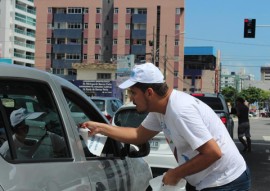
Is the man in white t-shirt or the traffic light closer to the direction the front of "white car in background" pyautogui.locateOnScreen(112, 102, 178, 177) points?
the traffic light

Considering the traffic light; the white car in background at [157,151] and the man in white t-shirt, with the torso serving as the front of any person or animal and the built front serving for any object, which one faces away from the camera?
the white car in background

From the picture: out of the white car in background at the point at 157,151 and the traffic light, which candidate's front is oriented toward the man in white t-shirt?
the traffic light

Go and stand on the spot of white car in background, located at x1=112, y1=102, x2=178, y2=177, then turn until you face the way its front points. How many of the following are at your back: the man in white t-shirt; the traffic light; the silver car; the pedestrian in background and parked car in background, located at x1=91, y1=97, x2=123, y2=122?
2

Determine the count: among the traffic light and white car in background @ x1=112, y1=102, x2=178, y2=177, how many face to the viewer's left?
0

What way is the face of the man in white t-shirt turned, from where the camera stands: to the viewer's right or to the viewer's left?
to the viewer's left

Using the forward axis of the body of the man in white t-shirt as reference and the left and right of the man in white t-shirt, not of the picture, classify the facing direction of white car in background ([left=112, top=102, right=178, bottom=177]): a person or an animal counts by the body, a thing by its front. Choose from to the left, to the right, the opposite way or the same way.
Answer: to the right

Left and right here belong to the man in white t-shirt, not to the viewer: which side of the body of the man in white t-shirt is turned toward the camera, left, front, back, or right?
left

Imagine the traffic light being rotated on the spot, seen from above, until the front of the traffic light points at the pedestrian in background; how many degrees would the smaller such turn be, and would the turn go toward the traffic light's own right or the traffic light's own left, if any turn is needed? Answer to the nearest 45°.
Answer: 0° — it already faces them

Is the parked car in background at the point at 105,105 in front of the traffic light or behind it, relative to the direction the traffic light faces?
in front

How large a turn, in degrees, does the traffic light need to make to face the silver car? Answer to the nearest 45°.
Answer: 0° — it already faces it

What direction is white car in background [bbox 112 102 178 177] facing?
away from the camera

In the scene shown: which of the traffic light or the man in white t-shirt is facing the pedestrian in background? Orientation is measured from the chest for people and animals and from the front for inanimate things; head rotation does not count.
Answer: the traffic light

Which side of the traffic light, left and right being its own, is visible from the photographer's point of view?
front

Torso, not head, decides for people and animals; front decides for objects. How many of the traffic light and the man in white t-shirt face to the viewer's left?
1

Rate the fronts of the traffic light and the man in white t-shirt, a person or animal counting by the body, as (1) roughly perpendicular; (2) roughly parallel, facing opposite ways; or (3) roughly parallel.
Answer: roughly perpendicular

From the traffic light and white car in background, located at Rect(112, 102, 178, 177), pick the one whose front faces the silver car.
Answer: the traffic light

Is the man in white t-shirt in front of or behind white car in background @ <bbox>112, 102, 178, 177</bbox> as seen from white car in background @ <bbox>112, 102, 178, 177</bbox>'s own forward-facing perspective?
behind

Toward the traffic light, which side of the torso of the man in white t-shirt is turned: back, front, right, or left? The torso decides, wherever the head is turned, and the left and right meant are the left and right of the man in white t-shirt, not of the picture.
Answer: right
